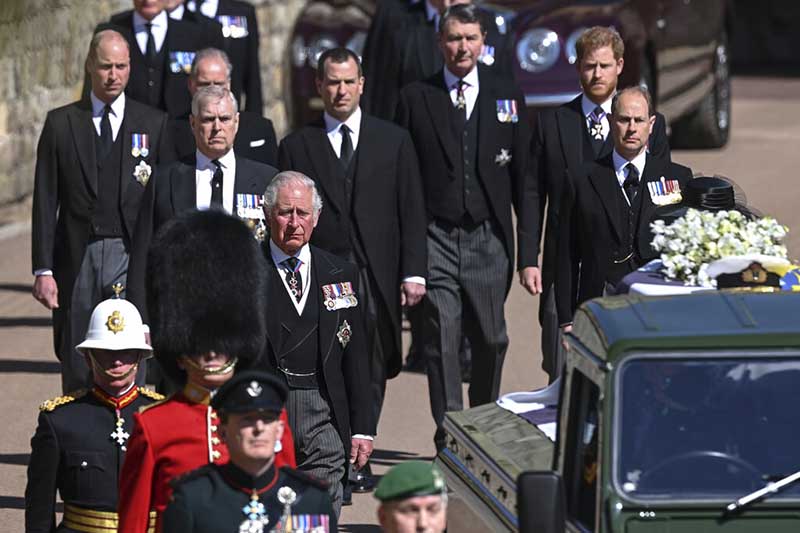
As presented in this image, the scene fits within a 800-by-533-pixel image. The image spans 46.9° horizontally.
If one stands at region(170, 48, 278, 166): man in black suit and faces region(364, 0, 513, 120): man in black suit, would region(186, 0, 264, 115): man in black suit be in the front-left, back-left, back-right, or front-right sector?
front-left

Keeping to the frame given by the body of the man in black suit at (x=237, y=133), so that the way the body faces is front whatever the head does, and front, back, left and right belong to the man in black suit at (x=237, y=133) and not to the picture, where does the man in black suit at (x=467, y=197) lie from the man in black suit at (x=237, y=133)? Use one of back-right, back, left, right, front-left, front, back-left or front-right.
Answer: left

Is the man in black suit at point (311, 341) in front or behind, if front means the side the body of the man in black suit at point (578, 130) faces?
in front

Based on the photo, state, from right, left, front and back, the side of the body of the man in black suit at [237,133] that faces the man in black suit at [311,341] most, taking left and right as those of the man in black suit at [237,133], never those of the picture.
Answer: front

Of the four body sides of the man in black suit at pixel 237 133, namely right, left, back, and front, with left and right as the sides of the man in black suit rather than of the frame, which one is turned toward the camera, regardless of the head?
front

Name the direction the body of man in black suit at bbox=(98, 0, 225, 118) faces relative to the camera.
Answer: toward the camera

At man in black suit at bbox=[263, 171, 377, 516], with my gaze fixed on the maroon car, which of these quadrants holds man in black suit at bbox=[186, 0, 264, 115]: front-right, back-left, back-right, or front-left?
front-left

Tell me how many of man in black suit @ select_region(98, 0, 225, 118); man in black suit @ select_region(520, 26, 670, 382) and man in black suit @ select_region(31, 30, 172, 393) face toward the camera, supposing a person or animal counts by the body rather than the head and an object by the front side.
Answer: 3

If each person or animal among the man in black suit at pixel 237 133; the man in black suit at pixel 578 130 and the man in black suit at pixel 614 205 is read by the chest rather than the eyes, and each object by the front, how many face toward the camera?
3

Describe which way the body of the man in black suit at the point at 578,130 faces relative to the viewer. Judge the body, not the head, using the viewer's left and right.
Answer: facing the viewer

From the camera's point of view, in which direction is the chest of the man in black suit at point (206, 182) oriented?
toward the camera
